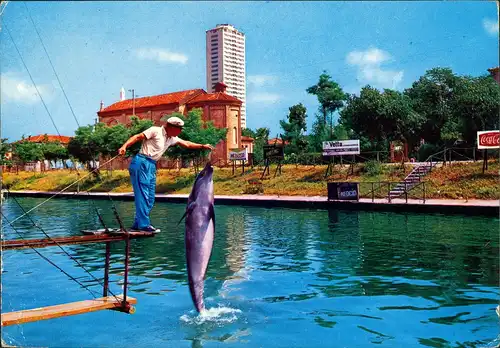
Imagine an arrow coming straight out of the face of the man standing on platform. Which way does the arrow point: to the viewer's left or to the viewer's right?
to the viewer's right

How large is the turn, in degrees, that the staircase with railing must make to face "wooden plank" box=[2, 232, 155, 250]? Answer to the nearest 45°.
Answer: approximately 45° to its left

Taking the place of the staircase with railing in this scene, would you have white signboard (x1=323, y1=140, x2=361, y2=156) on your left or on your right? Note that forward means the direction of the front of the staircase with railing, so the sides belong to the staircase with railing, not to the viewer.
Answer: on your right

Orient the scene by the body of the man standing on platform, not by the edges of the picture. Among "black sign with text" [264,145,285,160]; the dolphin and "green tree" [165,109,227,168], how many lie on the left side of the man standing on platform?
2

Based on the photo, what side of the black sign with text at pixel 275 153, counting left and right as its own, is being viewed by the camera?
front

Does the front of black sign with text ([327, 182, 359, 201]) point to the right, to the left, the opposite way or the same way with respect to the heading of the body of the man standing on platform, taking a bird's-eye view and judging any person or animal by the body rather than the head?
to the right

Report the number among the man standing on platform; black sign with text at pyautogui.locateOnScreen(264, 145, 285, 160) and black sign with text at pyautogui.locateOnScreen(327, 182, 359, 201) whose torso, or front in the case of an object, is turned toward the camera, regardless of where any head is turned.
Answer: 2

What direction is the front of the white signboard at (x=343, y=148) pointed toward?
toward the camera

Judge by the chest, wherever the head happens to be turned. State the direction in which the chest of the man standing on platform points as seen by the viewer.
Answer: to the viewer's right

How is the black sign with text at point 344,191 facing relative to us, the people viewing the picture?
facing the viewer

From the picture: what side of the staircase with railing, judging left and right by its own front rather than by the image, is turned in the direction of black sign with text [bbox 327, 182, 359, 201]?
front

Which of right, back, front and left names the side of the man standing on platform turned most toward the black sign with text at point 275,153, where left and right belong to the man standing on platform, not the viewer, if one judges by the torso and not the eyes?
left

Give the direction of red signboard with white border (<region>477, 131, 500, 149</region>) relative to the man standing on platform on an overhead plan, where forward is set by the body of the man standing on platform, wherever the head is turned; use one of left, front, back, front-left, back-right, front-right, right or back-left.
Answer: front-left

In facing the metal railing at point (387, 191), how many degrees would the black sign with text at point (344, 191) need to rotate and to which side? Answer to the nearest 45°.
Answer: approximately 135° to its left

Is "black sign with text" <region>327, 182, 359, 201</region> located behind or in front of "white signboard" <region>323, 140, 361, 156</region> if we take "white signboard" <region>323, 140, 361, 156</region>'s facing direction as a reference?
in front

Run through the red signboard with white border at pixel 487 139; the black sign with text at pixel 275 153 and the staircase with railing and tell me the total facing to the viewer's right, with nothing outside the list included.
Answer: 0

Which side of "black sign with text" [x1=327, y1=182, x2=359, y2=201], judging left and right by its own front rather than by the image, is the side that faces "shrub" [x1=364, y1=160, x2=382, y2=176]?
back

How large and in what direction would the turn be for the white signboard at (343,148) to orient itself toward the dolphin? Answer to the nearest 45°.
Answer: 0° — it already faces it

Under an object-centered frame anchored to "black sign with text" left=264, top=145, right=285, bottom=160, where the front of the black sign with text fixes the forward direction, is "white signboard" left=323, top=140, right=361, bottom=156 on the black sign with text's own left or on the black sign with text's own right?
on the black sign with text's own left
